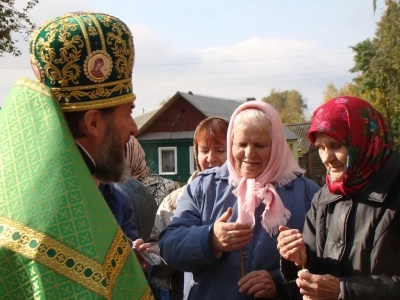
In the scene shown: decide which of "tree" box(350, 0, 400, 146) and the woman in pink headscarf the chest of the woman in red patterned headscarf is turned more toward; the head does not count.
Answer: the woman in pink headscarf

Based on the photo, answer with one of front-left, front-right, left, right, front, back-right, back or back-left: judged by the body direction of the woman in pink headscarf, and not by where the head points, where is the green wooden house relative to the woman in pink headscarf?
back

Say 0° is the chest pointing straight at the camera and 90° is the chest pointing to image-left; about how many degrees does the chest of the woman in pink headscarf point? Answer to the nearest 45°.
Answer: approximately 0°

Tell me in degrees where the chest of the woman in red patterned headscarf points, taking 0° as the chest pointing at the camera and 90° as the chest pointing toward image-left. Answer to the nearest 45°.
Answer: approximately 45°

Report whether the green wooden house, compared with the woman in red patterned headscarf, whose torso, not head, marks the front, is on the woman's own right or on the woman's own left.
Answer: on the woman's own right

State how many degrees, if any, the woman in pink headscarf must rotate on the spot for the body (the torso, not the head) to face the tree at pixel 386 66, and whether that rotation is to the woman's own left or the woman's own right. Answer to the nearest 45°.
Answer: approximately 180°

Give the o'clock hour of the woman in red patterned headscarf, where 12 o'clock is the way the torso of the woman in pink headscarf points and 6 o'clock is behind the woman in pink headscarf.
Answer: The woman in red patterned headscarf is roughly at 10 o'clock from the woman in pink headscarf.
